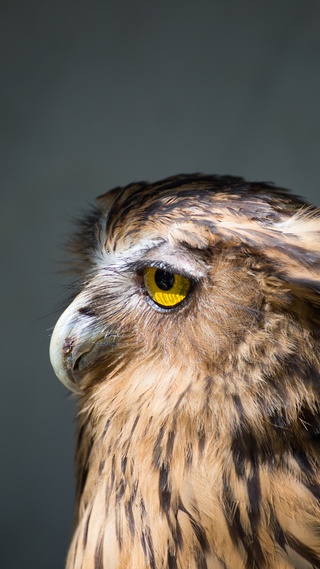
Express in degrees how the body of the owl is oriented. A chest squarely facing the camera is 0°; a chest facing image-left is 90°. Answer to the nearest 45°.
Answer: approximately 90°
